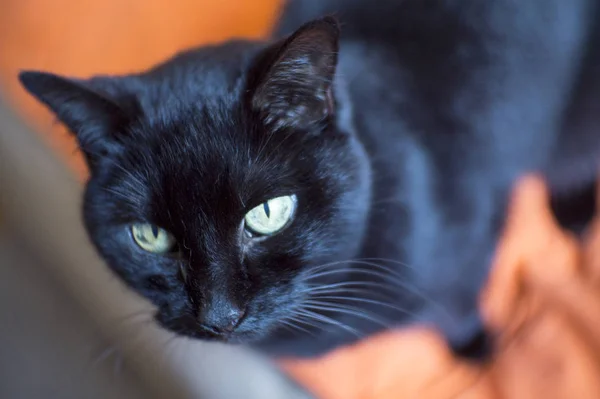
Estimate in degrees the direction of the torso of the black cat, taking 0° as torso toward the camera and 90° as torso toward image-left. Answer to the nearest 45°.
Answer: approximately 45°
